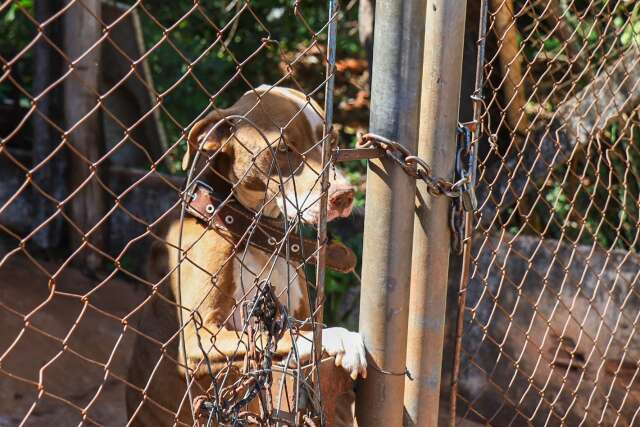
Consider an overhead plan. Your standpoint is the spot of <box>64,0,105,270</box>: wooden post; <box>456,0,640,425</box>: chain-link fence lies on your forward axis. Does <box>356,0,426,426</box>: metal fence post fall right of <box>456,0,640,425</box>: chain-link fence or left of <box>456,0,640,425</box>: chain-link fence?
right

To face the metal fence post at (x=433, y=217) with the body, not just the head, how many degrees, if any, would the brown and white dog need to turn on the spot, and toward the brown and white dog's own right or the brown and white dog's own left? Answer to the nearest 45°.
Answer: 0° — it already faces it

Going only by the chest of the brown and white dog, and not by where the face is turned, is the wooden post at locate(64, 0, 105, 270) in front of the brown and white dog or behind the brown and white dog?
behind

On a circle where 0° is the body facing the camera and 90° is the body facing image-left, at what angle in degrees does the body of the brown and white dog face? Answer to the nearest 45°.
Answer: approximately 315°

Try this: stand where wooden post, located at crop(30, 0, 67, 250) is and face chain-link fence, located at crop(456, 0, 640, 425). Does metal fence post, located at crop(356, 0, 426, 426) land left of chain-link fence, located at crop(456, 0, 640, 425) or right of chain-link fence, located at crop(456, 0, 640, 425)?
right

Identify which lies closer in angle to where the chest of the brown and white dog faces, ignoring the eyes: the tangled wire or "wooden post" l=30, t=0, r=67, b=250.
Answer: the tangled wire

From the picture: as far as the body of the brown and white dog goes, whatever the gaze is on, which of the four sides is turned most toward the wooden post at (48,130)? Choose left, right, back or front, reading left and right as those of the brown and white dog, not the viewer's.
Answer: back
